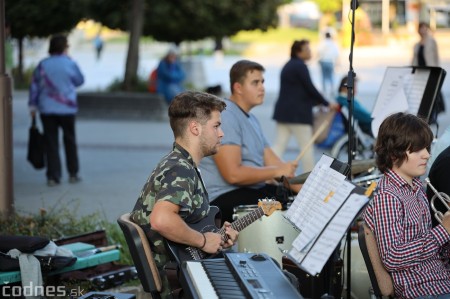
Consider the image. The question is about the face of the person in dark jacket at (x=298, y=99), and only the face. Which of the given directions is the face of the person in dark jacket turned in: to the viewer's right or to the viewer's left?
to the viewer's right

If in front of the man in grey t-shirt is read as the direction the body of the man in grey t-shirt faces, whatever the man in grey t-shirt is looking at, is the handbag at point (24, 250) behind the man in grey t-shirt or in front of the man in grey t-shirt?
behind

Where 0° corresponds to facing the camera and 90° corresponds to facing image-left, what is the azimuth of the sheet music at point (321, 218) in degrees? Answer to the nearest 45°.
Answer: approximately 45°

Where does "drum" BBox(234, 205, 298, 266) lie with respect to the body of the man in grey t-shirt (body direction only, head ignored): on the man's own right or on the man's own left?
on the man's own right

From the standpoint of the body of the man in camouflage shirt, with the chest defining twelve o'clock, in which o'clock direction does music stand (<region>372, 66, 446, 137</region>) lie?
The music stand is roughly at 10 o'clock from the man in camouflage shirt.

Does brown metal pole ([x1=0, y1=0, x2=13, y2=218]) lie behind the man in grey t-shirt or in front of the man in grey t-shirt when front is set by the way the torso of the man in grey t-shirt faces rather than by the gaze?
behind

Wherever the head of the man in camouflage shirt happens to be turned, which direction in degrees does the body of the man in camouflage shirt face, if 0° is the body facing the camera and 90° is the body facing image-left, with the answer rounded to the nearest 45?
approximately 270°

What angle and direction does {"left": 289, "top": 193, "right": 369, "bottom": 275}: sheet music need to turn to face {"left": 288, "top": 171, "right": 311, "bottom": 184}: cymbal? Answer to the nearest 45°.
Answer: approximately 135° to its right

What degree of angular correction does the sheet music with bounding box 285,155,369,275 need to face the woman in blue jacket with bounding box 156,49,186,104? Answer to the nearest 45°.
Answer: approximately 135° to its right
